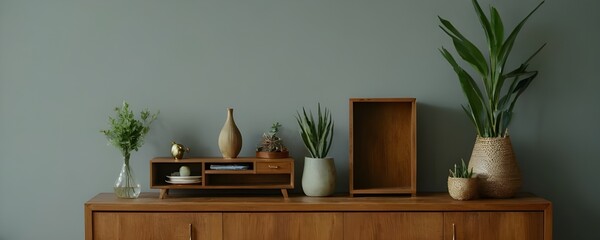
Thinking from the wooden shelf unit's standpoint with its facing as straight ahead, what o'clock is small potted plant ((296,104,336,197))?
The small potted plant is roughly at 9 o'clock from the wooden shelf unit.

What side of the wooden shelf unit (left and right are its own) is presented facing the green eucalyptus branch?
right

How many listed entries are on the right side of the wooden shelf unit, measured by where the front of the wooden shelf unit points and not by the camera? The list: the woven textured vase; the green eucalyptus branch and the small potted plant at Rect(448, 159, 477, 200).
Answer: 1

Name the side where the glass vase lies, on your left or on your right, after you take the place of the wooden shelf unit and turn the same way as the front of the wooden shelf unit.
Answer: on your right

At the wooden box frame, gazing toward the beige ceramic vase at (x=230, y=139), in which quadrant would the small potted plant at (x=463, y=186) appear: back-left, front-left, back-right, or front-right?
back-left

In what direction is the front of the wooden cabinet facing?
toward the camera

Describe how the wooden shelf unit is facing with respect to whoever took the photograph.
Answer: facing the viewer
